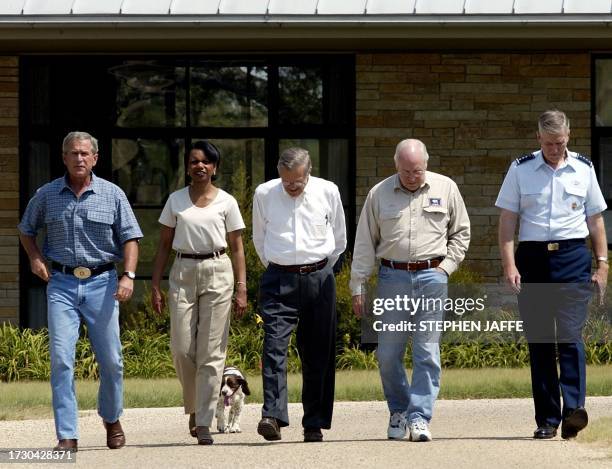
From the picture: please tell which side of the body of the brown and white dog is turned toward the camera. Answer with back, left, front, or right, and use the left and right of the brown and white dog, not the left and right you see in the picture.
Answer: front

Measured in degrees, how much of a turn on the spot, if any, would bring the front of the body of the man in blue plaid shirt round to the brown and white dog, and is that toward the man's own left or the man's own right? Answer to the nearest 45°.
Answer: approximately 135° to the man's own left

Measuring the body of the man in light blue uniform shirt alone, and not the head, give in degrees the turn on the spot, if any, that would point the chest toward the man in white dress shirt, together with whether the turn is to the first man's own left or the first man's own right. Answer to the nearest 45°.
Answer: approximately 90° to the first man's own right

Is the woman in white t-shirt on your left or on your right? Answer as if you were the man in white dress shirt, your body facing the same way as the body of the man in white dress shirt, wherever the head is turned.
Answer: on your right

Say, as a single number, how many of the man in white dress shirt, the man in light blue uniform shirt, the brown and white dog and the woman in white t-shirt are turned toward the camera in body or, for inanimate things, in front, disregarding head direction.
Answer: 4

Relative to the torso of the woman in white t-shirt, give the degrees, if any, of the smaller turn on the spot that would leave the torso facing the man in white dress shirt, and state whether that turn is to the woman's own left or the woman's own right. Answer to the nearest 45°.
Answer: approximately 90° to the woman's own left

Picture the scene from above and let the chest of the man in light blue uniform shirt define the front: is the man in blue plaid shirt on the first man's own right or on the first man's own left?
on the first man's own right

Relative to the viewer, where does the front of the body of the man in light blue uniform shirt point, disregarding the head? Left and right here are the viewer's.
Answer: facing the viewer

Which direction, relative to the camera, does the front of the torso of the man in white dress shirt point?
toward the camera

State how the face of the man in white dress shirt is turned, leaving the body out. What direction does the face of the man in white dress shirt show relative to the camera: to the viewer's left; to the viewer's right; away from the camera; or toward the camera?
toward the camera

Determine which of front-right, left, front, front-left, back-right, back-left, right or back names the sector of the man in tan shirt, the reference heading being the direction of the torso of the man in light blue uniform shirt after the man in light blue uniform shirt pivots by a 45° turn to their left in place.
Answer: back-right
